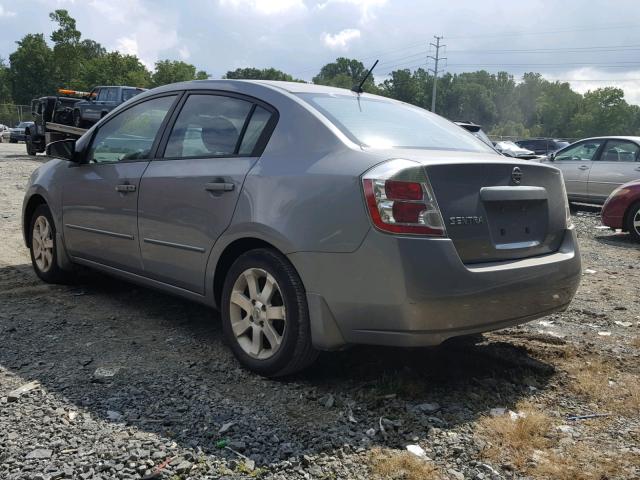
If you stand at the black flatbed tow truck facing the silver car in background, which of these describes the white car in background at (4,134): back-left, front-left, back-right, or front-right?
back-left

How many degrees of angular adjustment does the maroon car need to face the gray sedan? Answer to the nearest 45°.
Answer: approximately 90° to its left

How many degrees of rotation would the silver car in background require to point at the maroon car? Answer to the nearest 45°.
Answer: approximately 90° to its left

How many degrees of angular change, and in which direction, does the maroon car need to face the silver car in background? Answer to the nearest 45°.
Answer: approximately 90° to its right

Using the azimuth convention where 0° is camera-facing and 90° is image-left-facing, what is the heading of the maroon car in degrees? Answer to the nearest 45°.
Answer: approximately 90°

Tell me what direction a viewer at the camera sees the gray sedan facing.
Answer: facing away from the viewer and to the left of the viewer

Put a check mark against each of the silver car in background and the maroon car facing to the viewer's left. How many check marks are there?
2

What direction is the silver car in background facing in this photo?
to the viewer's left

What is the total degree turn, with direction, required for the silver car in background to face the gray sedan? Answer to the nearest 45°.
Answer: approximately 90° to its left

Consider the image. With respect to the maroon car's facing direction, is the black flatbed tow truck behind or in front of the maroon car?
in front

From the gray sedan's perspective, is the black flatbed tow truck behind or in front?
in front
